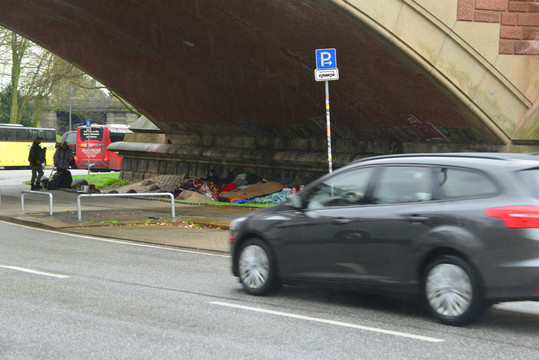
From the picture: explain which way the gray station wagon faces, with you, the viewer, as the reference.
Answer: facing away from the viewer and to the left of the viewer

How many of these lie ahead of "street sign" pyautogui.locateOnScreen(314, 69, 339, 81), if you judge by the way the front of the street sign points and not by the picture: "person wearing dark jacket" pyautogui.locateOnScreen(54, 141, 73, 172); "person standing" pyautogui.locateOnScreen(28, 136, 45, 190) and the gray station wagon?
1

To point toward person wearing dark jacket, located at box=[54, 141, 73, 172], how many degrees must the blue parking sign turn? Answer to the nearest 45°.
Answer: approximately 135° to its right

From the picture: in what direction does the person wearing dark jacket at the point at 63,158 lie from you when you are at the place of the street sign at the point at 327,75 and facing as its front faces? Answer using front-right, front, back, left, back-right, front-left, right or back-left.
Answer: back-right

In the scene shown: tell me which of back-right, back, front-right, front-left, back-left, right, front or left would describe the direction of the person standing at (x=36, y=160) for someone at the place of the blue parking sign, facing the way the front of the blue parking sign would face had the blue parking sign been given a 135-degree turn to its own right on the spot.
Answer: front

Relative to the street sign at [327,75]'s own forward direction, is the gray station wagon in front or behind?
in front

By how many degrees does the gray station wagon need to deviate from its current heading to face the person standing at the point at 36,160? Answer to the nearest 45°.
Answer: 0° — it already faces them

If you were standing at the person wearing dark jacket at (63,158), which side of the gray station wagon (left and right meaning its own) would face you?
front

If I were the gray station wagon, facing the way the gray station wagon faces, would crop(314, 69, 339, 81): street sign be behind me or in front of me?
in front
